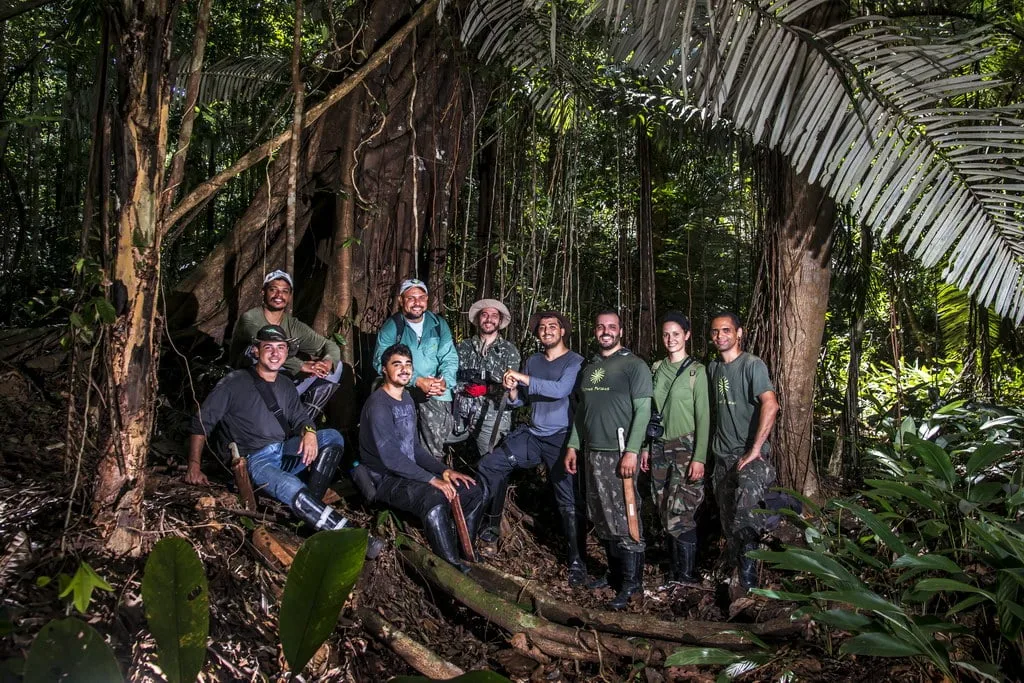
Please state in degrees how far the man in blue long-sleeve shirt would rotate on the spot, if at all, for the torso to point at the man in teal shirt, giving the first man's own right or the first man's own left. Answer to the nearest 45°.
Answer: approximately 45° to the first man's own right

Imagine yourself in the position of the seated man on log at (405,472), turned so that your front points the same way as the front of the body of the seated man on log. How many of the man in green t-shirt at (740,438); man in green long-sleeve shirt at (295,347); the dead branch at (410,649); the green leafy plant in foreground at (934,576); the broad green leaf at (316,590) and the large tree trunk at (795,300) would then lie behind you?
1

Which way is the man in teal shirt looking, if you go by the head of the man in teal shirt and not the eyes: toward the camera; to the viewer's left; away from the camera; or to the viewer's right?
toward the camera

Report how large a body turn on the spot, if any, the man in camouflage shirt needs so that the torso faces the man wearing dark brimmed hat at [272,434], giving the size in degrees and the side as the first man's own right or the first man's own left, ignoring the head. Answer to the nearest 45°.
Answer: approximately 45° to the first man's own right

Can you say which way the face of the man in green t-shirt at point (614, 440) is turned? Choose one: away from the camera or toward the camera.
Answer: toward the camera

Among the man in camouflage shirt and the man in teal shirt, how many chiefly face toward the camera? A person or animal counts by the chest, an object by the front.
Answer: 2

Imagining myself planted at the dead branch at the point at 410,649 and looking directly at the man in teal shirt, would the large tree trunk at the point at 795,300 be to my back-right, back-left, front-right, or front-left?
front-right

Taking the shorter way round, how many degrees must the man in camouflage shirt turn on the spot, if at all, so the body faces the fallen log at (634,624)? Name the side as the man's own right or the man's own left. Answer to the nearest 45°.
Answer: approximately 45° to the man's own left

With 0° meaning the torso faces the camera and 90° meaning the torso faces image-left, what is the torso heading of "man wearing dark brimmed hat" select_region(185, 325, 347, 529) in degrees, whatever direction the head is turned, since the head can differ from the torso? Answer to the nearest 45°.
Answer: approximately 315°

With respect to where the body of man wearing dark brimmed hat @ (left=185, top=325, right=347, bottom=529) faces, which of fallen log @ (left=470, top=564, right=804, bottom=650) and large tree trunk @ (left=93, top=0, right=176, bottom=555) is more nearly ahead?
the fallen log

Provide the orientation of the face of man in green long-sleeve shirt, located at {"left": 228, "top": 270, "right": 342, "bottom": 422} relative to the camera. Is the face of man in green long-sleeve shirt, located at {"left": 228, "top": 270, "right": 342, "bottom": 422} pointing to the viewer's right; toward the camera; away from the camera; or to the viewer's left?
toward the camera

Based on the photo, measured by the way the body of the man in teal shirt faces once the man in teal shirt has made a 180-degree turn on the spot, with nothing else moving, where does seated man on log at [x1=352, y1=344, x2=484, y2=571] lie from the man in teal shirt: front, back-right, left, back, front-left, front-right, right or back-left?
back

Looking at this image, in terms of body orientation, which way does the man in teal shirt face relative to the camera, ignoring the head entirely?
toward the camera

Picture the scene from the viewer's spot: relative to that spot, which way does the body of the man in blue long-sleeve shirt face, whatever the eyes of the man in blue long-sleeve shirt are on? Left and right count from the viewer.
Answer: facing the viewer and to the left of the viewer

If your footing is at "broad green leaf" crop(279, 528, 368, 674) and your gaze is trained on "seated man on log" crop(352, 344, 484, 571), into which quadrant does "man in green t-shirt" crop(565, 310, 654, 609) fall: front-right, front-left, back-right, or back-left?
front-right
